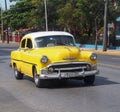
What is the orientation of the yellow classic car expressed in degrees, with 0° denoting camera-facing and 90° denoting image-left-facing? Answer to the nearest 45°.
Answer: approximately 315°
